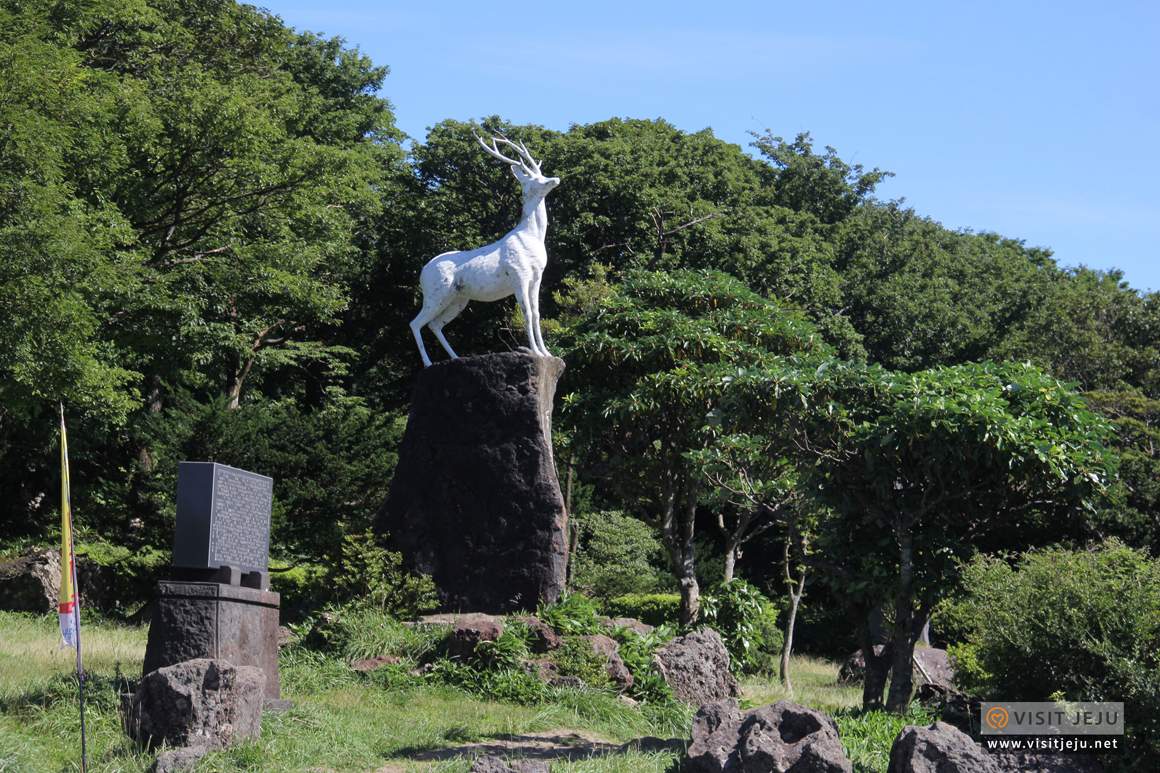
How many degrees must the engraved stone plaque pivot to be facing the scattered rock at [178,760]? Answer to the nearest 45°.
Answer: approximately 45° to its right

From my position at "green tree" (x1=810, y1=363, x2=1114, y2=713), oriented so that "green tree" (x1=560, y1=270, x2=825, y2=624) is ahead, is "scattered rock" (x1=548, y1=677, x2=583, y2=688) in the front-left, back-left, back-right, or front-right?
front-left

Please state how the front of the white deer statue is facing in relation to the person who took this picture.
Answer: facing to the right of the viewer

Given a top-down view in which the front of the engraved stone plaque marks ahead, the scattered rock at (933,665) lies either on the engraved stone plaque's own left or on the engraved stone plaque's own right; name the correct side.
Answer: on the engraved stone plaque's own left

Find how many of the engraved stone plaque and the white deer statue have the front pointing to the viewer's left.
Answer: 0

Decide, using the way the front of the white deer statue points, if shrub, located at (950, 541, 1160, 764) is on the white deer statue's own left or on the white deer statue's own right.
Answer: on the white deer statue's own right

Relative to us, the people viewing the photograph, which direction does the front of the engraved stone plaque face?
facing the viewer and to the right of the viewer

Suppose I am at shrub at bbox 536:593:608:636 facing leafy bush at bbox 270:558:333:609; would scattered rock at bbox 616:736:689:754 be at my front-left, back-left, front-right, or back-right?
back-left

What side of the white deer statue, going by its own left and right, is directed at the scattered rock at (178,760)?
right

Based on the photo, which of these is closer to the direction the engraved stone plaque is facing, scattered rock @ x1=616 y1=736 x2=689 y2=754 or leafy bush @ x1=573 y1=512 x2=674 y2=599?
the scattered rock
